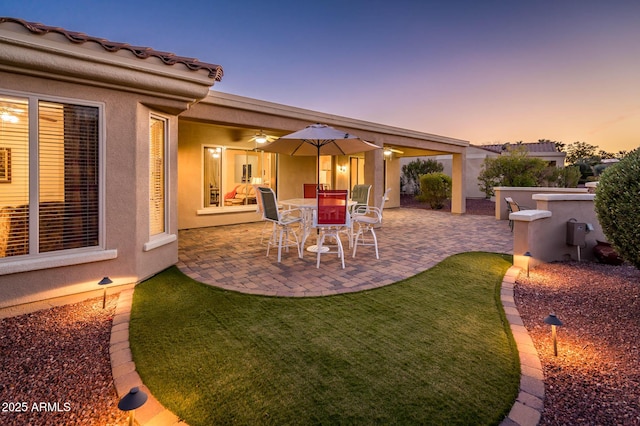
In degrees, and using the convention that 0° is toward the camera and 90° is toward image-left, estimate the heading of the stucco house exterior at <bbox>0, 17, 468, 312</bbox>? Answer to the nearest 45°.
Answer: approximately 315°

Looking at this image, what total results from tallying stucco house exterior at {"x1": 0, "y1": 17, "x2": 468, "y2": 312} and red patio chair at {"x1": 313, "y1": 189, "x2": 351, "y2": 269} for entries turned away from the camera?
1

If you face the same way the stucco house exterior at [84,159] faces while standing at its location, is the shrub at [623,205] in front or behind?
in front

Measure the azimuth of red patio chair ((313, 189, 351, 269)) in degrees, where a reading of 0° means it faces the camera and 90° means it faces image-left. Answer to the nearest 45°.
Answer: approximately 180°

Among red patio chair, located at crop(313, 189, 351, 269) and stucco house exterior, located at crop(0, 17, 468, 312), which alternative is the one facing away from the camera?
the red patio chair

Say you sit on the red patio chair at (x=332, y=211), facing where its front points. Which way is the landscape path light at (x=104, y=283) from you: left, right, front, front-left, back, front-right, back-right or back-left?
back-left

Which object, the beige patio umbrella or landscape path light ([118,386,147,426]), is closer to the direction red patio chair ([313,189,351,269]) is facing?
the beige patio umbrella
